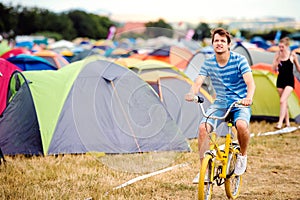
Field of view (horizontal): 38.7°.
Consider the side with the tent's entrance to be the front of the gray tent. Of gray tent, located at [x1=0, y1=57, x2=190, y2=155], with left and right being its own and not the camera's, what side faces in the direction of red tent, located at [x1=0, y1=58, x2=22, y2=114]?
front

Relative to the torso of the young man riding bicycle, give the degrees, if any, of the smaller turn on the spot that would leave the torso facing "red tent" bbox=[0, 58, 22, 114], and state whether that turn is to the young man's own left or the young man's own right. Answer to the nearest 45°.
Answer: approximately 90° to the young man's own right

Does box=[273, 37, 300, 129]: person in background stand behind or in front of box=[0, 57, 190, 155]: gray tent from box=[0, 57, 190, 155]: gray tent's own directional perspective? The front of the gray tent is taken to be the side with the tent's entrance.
behind

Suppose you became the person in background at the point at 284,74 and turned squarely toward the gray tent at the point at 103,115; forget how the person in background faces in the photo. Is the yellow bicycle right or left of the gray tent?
left

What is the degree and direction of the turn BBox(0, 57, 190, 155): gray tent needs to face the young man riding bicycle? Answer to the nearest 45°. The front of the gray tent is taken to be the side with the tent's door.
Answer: approximately 135° to its left

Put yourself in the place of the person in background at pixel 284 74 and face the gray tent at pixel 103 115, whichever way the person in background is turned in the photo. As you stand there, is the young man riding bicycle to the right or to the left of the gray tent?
left

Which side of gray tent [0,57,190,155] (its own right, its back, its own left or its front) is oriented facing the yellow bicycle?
left

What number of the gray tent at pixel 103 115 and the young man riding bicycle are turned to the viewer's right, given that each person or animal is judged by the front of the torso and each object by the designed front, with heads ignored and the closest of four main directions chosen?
0

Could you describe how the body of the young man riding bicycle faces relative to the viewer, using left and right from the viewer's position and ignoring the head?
facing the viewer and to the left of the viewer

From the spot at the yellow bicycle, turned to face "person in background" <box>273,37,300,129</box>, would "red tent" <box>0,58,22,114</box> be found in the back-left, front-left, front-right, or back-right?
front-left

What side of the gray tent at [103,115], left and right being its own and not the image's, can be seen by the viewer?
left
